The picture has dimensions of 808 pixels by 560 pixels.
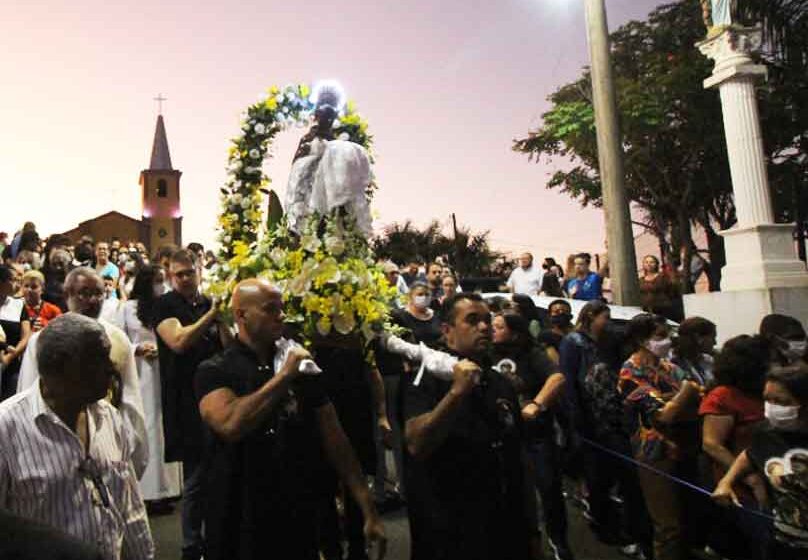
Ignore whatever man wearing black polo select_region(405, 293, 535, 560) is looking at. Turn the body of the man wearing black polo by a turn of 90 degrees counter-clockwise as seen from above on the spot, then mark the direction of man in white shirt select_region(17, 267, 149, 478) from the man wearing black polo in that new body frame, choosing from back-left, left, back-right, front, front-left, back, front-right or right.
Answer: back-left

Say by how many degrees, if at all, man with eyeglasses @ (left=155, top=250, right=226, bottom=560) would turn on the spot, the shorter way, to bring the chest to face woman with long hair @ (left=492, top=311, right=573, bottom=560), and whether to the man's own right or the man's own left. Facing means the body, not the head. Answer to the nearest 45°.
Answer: approximately 45° to the man's own left

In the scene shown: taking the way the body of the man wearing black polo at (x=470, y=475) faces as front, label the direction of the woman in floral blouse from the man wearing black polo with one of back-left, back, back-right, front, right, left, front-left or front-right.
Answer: left
